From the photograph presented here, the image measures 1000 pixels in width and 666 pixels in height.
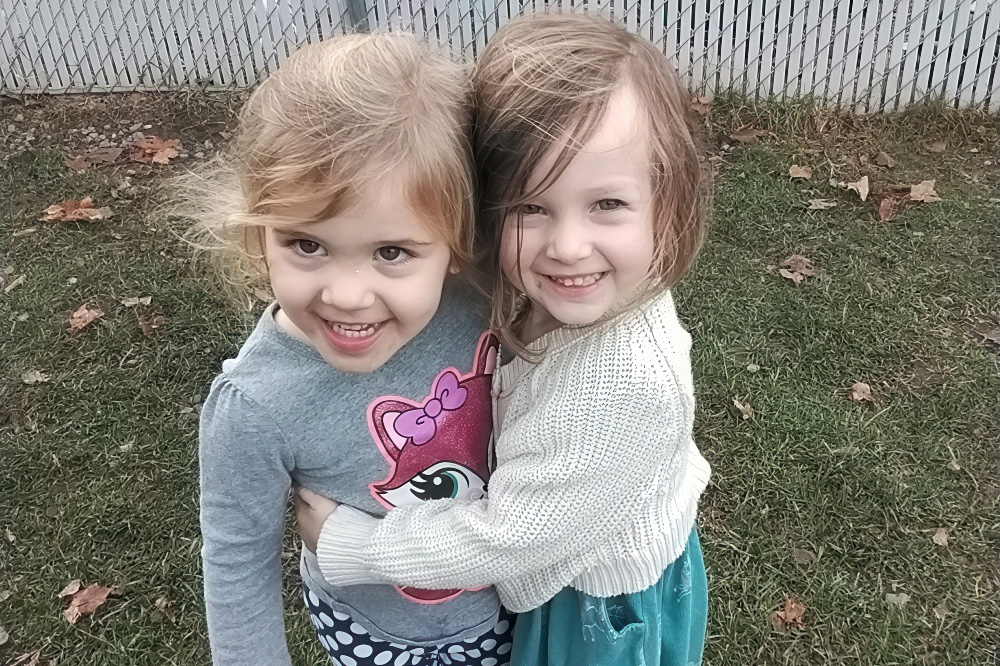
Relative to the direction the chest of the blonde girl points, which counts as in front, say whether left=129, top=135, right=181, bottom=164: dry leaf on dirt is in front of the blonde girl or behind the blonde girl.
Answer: behind

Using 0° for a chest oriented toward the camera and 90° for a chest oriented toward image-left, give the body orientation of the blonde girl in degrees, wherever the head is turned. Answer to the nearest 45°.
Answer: approximately 315°

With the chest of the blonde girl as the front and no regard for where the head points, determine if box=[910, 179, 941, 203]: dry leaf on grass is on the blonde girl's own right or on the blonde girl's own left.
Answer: on the blonde girl's own left

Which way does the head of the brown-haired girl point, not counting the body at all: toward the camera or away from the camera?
toward the camera

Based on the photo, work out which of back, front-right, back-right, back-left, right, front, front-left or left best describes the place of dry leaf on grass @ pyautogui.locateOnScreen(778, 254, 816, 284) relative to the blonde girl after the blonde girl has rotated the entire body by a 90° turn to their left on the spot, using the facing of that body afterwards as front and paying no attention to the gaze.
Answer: front

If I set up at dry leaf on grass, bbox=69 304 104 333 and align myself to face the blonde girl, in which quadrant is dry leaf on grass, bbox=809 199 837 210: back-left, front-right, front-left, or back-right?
front-left

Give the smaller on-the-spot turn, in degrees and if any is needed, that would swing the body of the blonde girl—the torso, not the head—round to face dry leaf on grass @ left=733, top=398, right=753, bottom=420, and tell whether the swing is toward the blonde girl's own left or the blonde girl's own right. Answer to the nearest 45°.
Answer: approximately 90° to the blonde girl's own left

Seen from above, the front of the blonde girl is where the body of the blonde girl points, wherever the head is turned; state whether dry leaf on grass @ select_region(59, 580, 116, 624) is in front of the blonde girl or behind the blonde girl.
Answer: behind

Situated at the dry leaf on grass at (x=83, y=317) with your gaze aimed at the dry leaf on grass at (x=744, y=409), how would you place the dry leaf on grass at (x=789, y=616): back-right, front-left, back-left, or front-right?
front-right

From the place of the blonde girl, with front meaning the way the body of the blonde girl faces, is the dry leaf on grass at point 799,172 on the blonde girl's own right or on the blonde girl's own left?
on the blonde girl's own left
